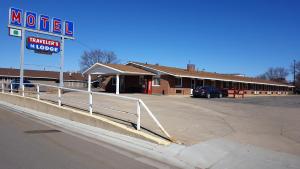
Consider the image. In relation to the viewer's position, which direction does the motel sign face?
facing the viewer and to the right of the viewer
